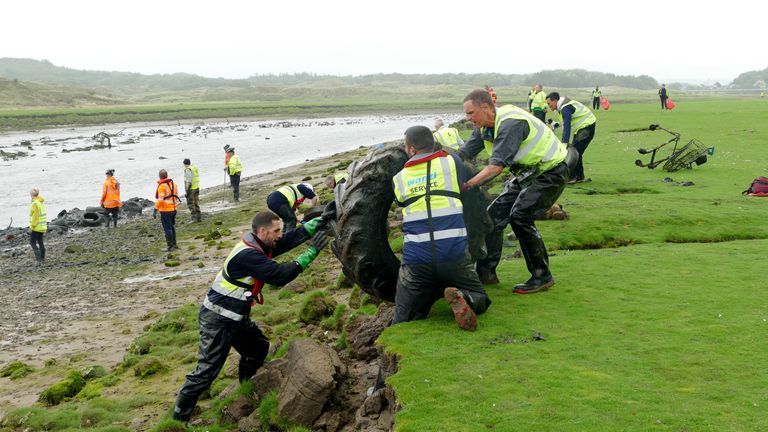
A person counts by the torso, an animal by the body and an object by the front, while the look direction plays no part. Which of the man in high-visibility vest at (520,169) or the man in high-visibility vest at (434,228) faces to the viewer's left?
the man in high-visibility vest at (520,169)

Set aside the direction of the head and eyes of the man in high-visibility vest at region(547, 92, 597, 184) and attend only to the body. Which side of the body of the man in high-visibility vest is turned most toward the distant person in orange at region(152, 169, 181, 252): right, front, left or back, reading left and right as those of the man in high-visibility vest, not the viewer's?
front

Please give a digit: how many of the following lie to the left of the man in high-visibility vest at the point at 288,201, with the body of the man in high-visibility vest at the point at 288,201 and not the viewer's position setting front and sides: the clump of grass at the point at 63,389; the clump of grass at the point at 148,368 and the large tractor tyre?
0

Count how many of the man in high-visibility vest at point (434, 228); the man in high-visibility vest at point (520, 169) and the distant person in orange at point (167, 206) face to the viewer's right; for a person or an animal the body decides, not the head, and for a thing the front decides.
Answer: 0

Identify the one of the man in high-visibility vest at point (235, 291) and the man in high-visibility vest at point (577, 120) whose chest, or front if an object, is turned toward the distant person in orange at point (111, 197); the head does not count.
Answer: the man in high-visibility vest at point (577, 120)

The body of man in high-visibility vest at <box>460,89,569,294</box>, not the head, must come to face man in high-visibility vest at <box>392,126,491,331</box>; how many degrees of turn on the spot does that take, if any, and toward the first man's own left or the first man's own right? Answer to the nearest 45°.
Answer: approximately 45° to the first man's own left

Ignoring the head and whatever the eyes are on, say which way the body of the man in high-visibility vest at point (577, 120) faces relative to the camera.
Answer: to the viewer's left

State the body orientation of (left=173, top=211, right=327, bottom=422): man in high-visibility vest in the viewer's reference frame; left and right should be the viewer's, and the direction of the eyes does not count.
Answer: facing to the right of the viewer

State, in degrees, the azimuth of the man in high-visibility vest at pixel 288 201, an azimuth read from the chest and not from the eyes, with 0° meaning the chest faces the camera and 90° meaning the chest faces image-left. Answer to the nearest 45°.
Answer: approximately 270°

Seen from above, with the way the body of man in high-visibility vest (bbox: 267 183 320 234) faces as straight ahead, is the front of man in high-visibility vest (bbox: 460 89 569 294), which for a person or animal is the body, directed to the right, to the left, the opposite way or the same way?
the opposite way

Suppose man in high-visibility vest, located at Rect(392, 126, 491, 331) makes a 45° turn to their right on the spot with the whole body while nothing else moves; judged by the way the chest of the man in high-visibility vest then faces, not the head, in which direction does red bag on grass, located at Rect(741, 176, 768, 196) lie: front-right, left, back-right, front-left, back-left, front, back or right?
front

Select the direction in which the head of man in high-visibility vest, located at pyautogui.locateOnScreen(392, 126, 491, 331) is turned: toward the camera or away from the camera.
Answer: away from the camera

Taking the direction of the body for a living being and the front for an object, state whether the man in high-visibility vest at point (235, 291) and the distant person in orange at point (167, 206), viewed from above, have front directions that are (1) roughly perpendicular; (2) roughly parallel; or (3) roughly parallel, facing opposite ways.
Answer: roughly perpendicular

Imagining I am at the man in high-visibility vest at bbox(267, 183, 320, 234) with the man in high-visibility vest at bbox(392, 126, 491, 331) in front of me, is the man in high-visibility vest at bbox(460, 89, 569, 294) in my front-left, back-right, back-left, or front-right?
front-left

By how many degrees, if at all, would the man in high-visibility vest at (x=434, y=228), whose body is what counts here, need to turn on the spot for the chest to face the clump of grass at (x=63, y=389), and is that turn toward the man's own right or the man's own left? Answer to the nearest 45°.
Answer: approximately 90° to the man's own left

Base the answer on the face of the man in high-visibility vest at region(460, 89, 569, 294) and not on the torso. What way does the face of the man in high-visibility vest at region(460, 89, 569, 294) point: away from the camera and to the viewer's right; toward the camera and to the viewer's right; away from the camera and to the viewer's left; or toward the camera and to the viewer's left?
toward the camera and to the viewer's left

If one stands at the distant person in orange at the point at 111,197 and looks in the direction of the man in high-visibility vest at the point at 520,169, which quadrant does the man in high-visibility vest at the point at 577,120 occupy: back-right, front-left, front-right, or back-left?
front-left

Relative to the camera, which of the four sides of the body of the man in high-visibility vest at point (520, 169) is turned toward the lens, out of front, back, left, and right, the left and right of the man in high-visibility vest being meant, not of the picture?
left

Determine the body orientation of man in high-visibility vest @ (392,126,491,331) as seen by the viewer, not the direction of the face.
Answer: away from the camera

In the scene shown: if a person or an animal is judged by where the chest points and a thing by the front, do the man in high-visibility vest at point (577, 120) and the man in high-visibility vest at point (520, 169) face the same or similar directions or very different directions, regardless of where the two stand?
same or similar directions

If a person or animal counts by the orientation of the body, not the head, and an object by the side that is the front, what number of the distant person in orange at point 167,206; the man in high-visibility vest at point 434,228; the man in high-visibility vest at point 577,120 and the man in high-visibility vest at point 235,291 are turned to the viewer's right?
1
